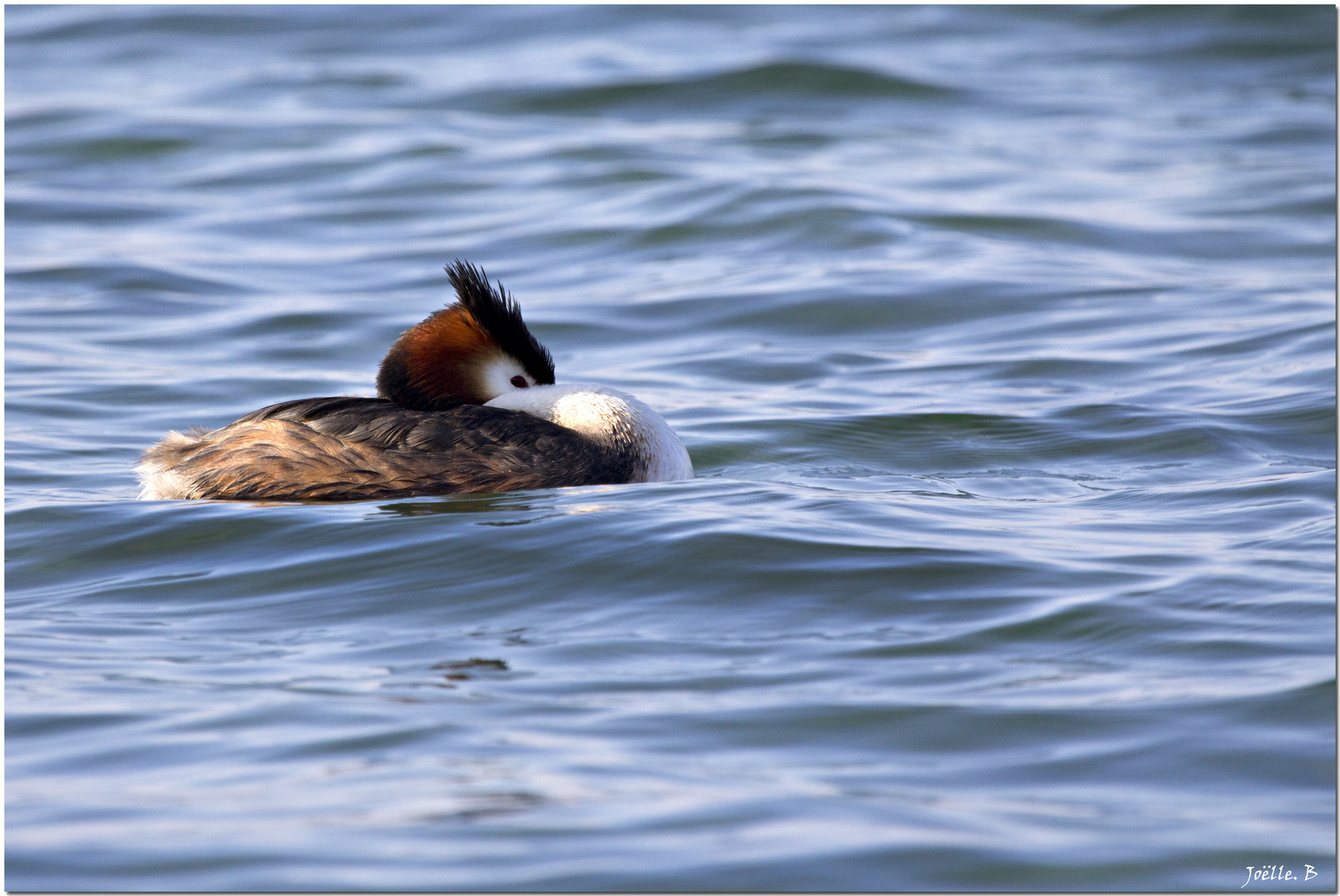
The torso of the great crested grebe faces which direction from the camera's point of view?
to the viewer's right
